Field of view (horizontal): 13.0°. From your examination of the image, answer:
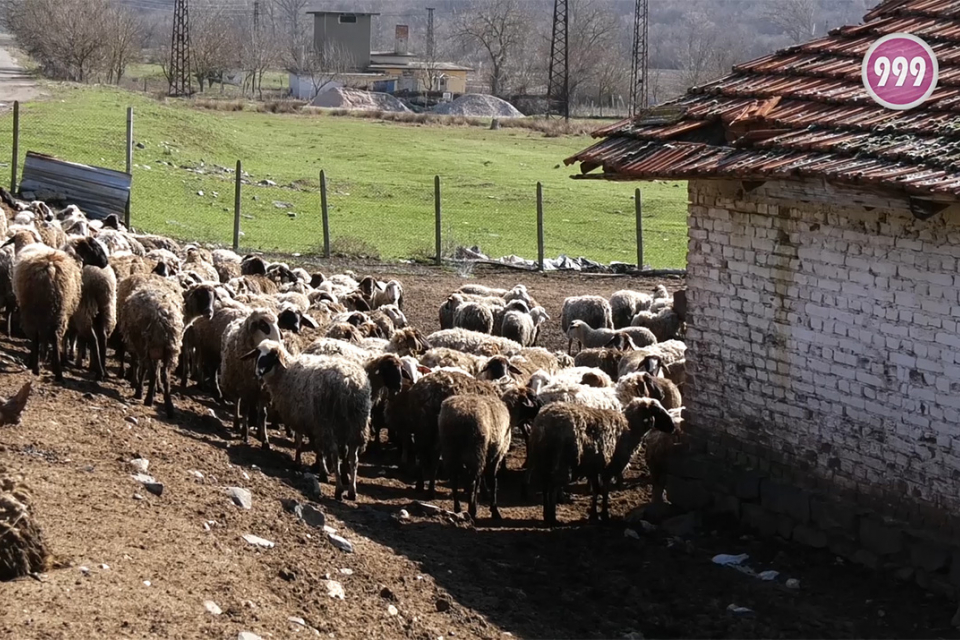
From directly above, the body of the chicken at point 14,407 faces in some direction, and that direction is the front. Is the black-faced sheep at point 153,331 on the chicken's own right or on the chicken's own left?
on the chicken's own right

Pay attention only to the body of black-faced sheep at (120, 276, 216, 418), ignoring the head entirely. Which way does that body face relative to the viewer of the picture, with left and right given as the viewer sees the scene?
facing away from the viewer and to the right of the viewer

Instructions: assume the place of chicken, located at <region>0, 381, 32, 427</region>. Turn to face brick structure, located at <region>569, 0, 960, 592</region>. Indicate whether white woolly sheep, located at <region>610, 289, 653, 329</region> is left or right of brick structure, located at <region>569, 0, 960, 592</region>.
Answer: left

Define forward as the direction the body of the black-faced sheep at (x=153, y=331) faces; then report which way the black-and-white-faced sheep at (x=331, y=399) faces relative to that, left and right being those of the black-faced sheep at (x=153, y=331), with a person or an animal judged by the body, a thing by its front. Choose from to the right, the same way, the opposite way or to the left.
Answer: to the left

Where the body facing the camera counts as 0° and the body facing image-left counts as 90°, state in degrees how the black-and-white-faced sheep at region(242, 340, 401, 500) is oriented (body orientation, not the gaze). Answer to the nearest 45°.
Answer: approximately 135°

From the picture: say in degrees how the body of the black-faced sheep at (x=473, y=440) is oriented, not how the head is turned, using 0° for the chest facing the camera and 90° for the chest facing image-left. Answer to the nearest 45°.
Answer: approximately 225°

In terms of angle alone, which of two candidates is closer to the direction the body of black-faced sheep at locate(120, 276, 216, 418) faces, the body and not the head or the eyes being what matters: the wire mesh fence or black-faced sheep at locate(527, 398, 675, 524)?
the wire mesh fence

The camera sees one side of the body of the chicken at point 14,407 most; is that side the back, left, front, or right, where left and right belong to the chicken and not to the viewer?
left

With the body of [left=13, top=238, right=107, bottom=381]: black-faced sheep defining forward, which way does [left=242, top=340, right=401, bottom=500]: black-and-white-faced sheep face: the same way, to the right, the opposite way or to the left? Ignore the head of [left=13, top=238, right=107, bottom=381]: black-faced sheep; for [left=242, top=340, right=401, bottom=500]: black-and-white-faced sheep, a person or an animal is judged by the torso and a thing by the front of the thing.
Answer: to the left
